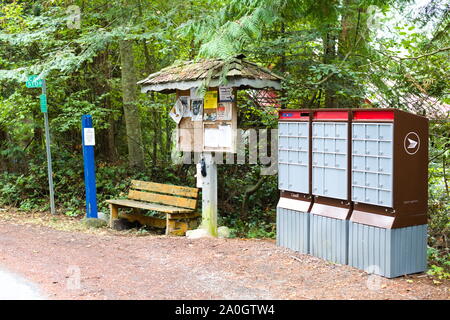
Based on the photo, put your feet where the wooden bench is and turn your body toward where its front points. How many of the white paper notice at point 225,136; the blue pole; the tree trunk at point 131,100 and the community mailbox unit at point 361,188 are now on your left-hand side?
2

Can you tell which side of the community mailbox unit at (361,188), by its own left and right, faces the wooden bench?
right

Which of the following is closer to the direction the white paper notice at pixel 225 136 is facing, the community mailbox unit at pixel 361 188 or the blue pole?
the community mailbox unit

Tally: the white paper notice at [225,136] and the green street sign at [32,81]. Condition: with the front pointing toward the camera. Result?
2

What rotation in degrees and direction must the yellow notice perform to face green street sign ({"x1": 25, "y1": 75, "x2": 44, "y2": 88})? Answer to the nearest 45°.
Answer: approximately 135° to its right

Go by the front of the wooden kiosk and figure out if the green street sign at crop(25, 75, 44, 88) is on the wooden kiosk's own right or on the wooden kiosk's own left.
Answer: on the wooden kiosk's own right

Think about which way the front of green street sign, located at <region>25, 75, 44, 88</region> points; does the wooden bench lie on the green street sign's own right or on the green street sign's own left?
on the green street sign's own left

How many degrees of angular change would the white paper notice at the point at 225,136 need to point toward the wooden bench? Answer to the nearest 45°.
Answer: approximately 135° to its right

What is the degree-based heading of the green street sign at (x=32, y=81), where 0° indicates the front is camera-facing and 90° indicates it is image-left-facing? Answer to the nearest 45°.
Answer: approximately 0°
